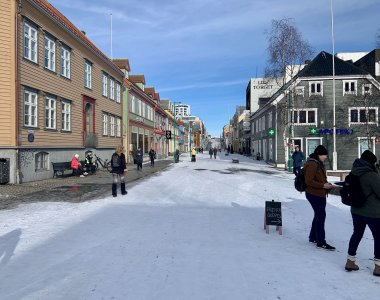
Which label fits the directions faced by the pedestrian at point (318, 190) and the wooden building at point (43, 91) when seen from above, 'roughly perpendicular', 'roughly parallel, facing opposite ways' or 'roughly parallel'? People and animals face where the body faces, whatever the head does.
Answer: roughly parallel

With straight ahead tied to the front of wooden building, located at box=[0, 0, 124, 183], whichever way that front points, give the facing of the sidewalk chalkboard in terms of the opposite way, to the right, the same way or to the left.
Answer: to the right

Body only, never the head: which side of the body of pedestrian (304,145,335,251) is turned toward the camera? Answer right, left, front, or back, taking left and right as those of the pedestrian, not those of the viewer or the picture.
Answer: right

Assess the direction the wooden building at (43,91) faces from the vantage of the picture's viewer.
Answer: facing the viewer and to the right of the viewer

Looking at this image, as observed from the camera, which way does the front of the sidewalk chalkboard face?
facing the viewer

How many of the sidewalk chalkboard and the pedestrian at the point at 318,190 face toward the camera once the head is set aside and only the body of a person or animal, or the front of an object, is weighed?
1

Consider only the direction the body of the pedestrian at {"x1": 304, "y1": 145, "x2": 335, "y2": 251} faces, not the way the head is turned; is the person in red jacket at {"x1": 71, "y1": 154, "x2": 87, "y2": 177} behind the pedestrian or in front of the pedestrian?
behind

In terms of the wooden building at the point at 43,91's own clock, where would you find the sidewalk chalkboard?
The sidewalk chalkboard is roughly at 1 o'clock from the wooden building.

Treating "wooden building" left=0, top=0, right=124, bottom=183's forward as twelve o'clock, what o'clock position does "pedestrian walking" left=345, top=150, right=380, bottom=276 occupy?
The pedestrian walking is roughly at 1 o'clock from the wooden building.
